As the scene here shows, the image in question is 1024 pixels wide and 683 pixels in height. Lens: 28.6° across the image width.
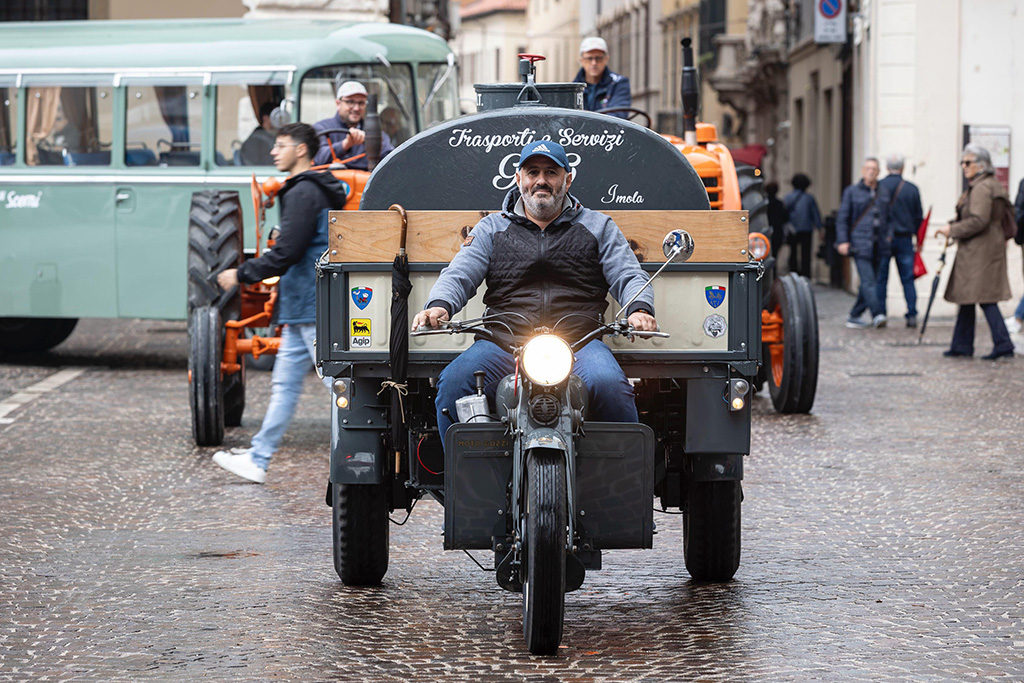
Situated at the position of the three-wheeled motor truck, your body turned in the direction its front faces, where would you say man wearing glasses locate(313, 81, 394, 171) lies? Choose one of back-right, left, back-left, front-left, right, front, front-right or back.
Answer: back

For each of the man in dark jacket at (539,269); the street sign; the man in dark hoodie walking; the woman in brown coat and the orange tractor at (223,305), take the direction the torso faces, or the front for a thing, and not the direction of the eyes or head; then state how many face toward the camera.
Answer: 3

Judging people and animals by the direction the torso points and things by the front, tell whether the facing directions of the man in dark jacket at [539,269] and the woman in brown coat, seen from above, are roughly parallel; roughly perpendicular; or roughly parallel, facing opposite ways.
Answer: roughly perpendicular

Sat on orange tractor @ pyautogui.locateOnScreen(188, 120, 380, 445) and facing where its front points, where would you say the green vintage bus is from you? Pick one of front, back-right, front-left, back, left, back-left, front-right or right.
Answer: back

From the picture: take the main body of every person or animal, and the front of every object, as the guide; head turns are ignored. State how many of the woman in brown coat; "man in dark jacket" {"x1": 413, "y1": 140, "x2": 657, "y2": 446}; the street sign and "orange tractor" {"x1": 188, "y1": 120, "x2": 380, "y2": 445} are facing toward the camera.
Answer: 3

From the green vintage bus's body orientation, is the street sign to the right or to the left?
on its left
